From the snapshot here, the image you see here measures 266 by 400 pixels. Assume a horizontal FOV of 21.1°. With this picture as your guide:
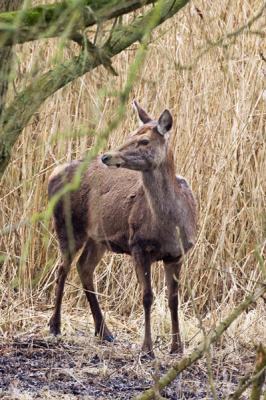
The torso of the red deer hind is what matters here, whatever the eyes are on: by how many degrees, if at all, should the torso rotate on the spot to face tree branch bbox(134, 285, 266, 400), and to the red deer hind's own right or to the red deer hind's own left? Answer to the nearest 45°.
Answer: approximately 45° to the red deer hind's own right

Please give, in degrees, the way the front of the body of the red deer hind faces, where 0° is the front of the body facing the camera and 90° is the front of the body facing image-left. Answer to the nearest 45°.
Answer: approximately 315°

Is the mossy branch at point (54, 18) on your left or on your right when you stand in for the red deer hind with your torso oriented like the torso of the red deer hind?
on your right
